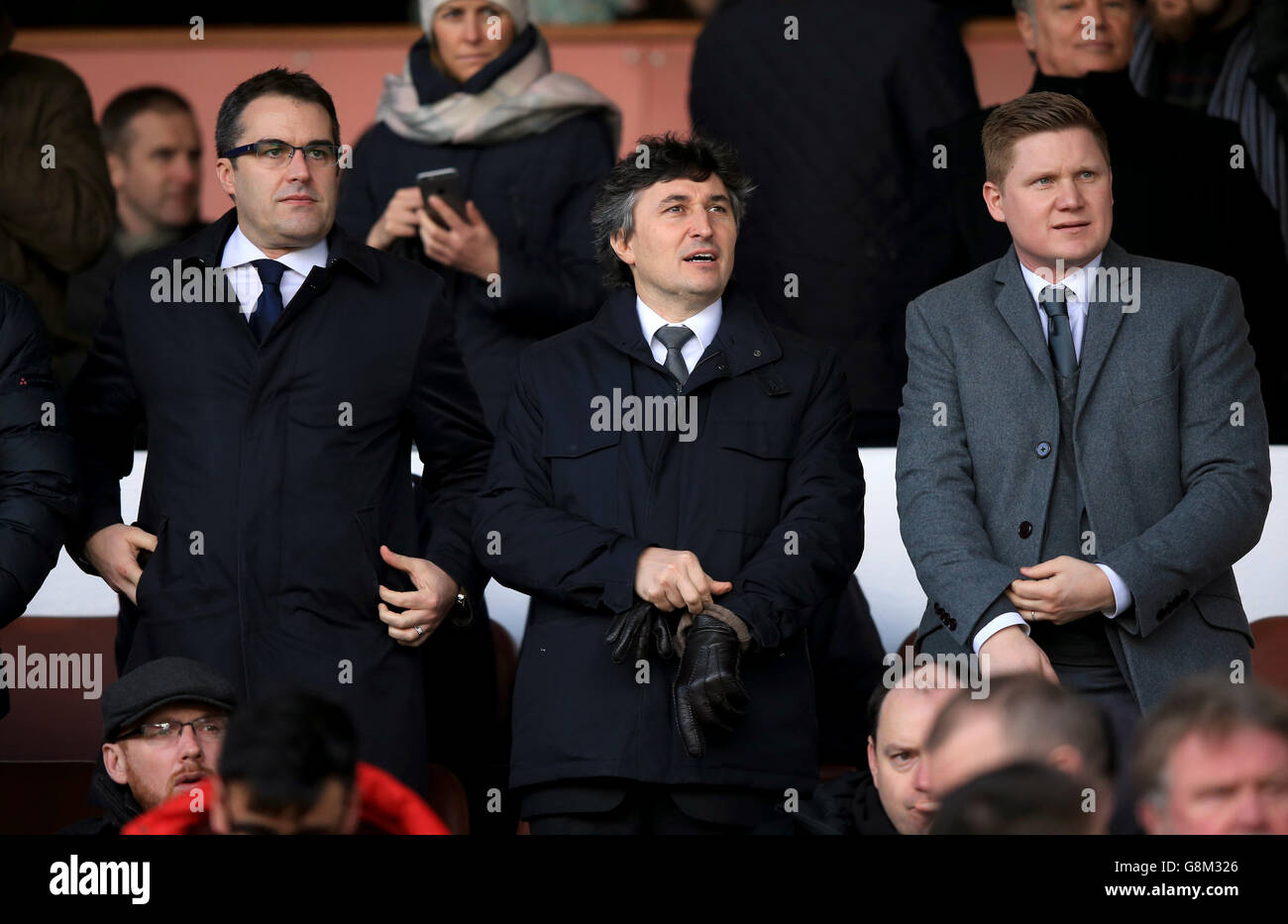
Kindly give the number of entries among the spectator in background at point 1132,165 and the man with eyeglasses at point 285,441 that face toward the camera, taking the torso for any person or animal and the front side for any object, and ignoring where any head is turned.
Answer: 2

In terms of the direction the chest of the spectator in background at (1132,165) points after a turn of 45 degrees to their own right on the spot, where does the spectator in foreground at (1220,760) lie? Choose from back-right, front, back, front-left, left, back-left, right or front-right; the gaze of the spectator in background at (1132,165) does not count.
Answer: front-left

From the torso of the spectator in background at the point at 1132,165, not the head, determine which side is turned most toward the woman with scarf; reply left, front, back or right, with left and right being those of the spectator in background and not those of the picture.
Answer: right

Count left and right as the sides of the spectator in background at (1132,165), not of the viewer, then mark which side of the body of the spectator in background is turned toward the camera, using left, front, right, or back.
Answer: front

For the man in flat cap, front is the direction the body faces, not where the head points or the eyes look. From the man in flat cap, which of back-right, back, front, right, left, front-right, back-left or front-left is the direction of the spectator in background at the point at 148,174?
back-left

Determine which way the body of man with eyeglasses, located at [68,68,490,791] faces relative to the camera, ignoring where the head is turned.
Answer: toward the camera

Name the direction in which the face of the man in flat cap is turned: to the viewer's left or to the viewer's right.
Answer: to the viewer's right

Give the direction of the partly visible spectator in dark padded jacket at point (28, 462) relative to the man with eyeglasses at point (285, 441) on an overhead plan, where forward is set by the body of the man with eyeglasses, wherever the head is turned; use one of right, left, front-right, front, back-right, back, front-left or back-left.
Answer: right
